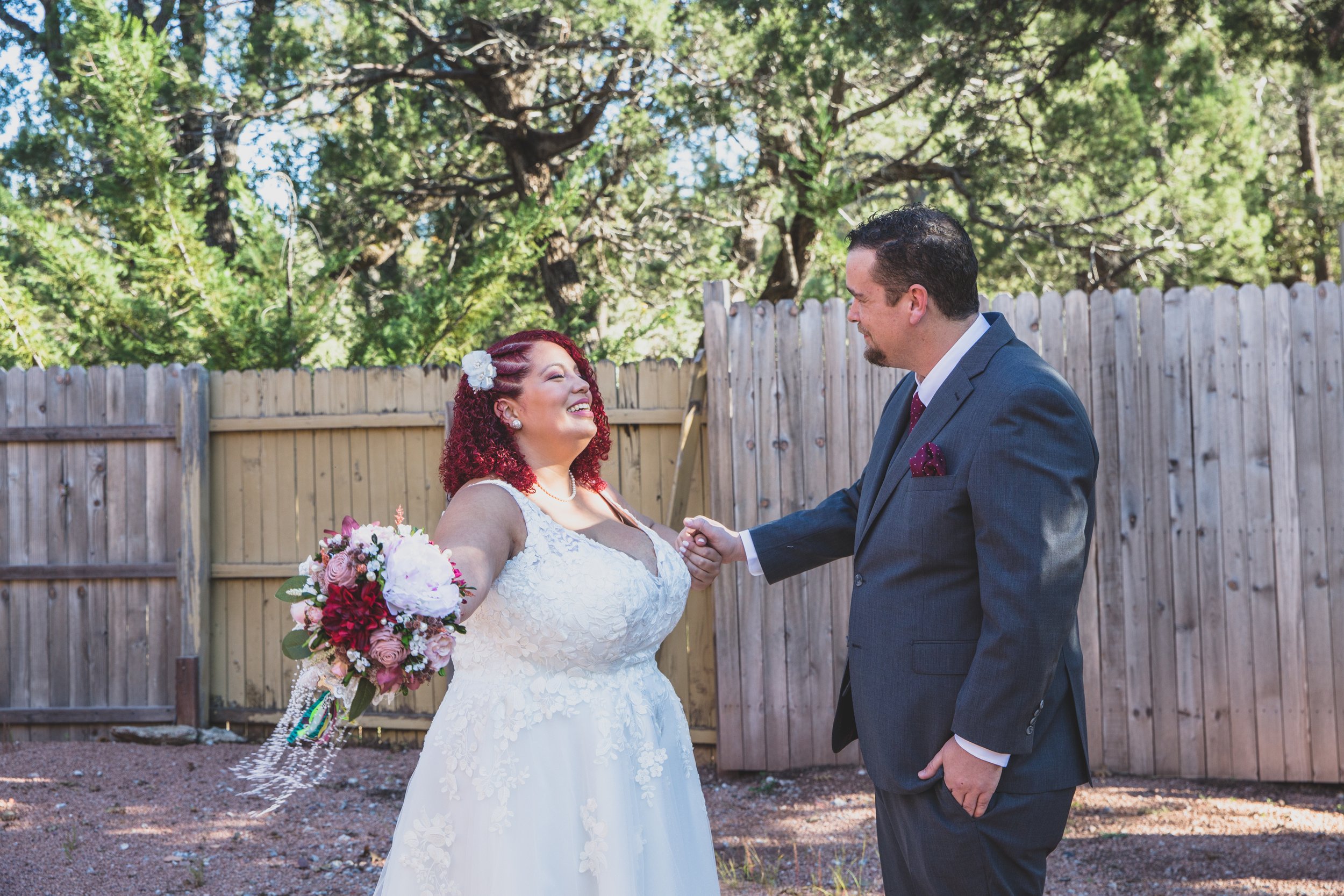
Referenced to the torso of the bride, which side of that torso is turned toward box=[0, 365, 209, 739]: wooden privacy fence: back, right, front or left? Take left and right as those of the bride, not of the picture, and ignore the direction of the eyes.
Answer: back

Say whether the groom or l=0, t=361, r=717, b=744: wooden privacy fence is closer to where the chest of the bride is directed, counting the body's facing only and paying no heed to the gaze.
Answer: the groom

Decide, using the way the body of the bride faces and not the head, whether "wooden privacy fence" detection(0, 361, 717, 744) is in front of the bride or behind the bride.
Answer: behind

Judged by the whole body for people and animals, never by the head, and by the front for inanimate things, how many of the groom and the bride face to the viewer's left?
1

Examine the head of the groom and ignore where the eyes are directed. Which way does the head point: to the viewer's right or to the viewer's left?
to the viewer's left

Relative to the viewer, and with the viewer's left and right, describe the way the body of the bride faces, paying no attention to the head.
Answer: facing the viewer and to the right of the viewer

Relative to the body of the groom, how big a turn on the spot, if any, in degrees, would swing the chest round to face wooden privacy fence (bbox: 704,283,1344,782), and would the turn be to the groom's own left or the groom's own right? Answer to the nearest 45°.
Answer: approximately 90° to the groom's own right

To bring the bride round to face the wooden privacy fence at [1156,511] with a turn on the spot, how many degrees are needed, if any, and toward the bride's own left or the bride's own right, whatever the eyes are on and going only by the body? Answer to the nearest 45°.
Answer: approximately 90° to the bride's own left

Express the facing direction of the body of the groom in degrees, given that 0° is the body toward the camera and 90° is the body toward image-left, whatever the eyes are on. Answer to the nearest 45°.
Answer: approximately 90°

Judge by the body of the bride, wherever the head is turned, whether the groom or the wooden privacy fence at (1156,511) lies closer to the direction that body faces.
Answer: the groom
